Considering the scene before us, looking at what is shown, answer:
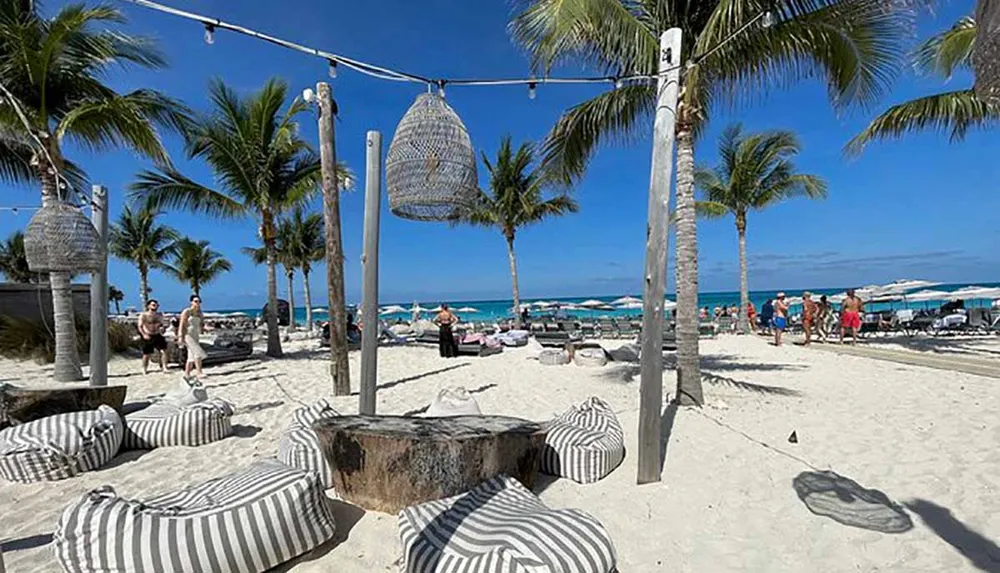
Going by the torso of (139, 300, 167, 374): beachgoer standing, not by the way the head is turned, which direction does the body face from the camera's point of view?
toward the camera

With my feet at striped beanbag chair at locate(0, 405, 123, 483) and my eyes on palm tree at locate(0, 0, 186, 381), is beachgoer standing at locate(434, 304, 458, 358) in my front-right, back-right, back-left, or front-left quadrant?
front-right

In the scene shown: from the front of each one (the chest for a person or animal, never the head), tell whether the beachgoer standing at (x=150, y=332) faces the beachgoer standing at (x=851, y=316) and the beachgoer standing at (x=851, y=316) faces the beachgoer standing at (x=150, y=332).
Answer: no

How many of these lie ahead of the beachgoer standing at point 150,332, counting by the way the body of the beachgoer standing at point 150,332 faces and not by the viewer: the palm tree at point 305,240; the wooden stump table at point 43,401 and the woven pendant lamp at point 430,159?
2

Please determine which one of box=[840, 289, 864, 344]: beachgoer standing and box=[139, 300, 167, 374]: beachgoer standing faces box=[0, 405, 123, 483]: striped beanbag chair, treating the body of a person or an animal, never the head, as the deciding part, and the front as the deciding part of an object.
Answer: box=[139, 300, 167, 374]: beachgoer standing

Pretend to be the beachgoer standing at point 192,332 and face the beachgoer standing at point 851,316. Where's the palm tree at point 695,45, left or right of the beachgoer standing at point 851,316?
right

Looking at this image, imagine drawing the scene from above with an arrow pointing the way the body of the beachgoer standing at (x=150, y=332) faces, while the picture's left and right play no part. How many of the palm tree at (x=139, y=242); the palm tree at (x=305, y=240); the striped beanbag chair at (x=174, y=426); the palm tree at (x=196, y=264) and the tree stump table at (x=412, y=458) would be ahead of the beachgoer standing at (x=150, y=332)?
2

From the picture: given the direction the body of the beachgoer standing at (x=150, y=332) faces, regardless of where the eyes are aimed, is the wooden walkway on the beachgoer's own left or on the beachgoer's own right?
on the beachgoer's own left

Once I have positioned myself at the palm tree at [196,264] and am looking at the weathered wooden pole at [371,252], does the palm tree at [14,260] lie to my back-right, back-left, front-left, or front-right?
back-right
